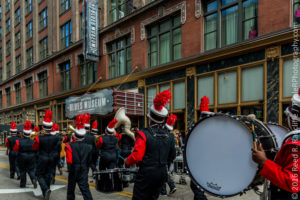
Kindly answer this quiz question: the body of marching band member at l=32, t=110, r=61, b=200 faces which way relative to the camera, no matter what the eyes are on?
away from the camera

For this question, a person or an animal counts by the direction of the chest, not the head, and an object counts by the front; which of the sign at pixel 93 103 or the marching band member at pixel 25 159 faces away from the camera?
the marching band member

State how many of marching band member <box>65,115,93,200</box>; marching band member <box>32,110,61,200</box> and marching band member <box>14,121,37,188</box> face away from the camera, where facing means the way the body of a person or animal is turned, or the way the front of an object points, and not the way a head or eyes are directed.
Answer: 3

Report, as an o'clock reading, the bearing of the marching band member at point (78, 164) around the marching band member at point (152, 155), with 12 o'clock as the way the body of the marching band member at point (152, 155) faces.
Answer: the marching band member at point (78, 164) is roughly at 12 o'clock from the marching band member at point (152, 155).

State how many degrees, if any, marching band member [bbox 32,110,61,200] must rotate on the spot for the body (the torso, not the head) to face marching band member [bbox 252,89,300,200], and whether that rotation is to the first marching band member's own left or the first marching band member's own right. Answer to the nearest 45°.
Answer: approximately 180°

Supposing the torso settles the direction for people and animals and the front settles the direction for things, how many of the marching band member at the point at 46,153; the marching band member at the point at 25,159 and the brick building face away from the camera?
2

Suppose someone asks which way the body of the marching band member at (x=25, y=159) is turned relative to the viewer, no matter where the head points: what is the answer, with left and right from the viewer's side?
facing away from the viewer

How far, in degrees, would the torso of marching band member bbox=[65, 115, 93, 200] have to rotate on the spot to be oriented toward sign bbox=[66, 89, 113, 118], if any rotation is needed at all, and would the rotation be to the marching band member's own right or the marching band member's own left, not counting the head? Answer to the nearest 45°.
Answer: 0° — they already face it

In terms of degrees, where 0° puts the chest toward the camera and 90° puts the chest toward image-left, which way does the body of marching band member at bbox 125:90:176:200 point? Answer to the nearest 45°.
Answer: approximately 135°

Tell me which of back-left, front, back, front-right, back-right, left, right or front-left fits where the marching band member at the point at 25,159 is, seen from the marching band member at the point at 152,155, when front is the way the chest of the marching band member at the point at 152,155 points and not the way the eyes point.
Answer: front

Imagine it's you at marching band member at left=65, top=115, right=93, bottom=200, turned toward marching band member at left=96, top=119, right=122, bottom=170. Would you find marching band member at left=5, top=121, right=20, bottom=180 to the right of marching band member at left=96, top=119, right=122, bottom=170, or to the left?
left

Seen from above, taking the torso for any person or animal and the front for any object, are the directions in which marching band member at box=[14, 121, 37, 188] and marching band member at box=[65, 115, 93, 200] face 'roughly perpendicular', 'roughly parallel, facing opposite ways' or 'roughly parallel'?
roughly parallel

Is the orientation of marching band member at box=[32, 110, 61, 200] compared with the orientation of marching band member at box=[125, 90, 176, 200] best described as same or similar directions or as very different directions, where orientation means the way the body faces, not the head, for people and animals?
same or similar directions

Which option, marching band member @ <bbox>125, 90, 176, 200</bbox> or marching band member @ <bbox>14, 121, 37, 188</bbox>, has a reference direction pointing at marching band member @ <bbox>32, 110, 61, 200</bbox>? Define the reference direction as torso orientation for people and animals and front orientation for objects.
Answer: marching band member @ <bbox>125, 90, 176, 200</bbox>

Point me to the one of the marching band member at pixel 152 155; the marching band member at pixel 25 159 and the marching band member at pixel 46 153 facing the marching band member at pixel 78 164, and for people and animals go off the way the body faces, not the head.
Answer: the marching band member at pixel 152 155

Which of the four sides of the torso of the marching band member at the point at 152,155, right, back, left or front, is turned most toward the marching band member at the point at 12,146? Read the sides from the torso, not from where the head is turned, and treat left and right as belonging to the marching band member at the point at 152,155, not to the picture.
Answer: front
